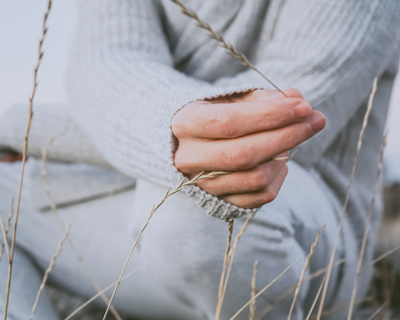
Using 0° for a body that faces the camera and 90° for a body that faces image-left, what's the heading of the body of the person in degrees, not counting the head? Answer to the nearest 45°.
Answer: approximately 0°
